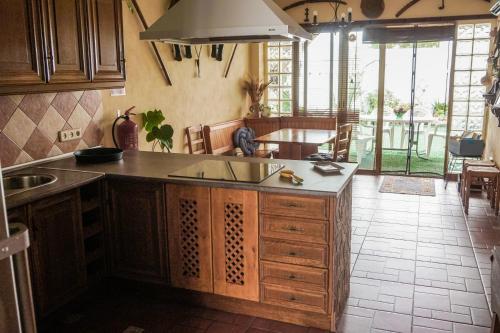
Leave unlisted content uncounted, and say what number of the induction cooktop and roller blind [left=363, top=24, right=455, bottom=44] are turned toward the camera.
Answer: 2

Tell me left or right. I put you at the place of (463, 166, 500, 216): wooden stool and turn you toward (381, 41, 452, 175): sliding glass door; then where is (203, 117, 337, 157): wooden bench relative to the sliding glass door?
left

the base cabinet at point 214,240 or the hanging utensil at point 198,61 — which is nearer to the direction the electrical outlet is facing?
the base cabinet

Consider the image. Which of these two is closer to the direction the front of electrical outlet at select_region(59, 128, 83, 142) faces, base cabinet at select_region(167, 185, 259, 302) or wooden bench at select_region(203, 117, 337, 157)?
the base cabinet

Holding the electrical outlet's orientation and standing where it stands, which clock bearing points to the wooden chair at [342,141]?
The wooden chair is roughly at 10 o'clock from the electrical outlet.

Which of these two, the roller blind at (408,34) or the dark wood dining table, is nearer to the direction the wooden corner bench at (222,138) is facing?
the dark wood dining table

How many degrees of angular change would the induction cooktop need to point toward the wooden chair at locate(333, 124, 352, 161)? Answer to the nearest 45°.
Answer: approximately 135° to its left

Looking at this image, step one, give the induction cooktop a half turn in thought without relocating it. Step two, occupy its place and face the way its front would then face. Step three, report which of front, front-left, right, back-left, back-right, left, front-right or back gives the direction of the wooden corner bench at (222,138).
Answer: front

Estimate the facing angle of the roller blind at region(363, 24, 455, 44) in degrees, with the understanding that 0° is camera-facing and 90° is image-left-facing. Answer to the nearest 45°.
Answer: approximately 0°

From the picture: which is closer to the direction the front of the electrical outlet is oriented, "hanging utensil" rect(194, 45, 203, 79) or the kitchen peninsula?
the kitchen peninsula

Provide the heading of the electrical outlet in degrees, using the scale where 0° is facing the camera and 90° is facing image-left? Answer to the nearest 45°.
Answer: approximately 315°

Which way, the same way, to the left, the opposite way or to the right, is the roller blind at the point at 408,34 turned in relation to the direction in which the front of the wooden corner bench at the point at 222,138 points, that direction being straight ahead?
to the right
